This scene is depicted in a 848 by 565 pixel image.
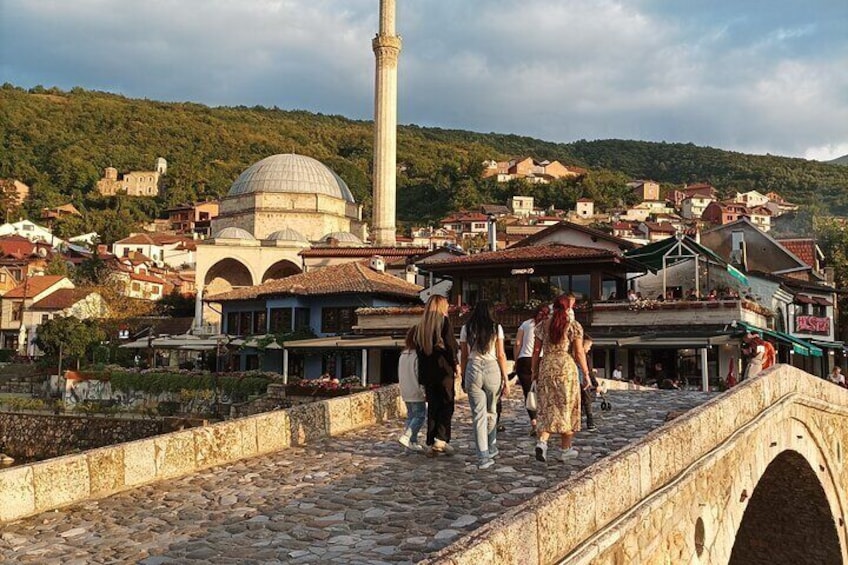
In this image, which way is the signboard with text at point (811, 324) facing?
toward the camera

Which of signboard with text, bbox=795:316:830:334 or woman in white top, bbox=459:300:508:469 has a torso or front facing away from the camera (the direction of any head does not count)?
the woman in white top

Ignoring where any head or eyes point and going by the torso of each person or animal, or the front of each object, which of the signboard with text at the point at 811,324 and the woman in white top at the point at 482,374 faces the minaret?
the woman in white top

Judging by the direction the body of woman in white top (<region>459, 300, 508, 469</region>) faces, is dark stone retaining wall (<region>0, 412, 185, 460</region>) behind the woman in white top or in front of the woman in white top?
in front

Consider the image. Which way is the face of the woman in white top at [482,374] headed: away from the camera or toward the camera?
away from the camera

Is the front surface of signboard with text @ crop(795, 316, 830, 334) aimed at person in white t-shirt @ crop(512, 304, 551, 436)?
yes

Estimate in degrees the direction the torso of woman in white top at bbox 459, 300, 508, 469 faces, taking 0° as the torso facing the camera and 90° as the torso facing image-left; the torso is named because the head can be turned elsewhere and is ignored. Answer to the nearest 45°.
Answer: approximately 180°

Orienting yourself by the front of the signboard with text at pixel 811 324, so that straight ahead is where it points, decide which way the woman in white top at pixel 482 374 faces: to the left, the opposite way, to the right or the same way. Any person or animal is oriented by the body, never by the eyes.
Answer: the opposite way

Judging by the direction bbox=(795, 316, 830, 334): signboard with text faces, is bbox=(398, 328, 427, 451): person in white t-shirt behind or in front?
in front

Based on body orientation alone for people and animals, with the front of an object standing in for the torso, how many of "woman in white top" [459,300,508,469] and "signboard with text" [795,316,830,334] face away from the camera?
1

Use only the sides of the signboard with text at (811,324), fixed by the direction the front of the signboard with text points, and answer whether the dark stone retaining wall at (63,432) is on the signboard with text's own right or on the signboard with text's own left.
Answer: on the signboard with text's own right
